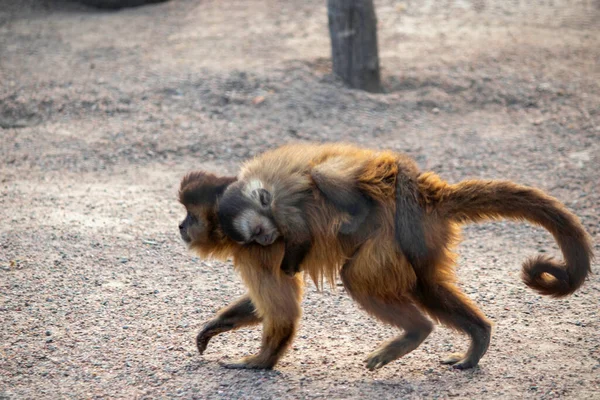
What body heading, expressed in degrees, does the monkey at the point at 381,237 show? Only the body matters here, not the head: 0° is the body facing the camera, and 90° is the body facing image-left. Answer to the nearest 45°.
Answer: approximately 90°

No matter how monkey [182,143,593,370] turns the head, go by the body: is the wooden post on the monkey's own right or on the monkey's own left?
on the monkey's own right
